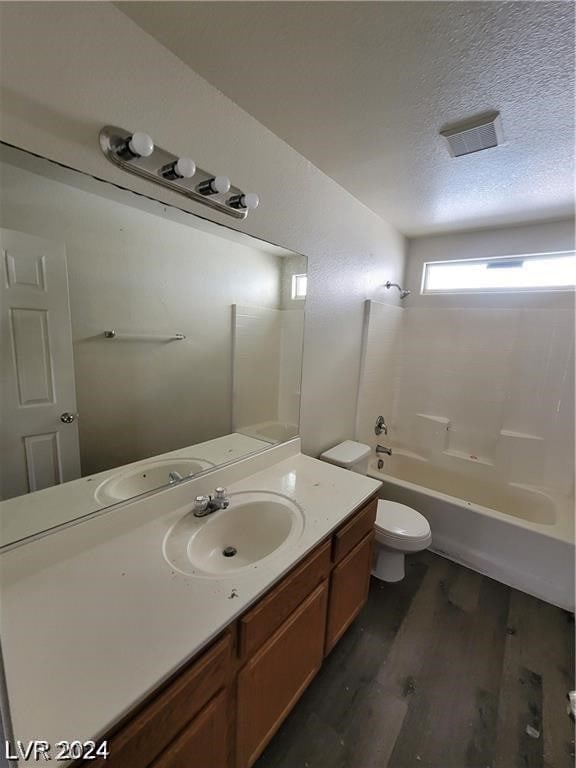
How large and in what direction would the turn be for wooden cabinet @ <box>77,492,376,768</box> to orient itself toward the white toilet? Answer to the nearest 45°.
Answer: approximately 90° to its left

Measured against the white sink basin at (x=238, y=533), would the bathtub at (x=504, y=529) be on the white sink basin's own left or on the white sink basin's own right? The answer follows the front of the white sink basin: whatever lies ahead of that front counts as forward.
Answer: on the white sink basin's own left

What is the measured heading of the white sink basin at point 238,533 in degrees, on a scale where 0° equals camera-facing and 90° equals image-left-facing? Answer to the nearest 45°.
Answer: approximately 315°

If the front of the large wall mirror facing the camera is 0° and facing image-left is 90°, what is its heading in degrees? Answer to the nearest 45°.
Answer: approximately 315°

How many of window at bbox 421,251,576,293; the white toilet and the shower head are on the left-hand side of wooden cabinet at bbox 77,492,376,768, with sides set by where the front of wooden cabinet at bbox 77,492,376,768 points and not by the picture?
3

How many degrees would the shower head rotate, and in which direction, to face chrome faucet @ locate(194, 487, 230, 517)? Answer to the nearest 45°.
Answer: approximately 90° to its right

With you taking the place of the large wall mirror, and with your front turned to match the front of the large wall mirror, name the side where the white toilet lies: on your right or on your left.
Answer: on your left

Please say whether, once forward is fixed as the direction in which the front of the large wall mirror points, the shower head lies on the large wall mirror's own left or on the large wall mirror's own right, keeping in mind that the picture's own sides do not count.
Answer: on the large wall mirror's own left

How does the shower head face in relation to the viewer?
to the viewer's right

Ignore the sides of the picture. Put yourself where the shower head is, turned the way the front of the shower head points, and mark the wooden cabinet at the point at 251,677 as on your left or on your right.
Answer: on your right
